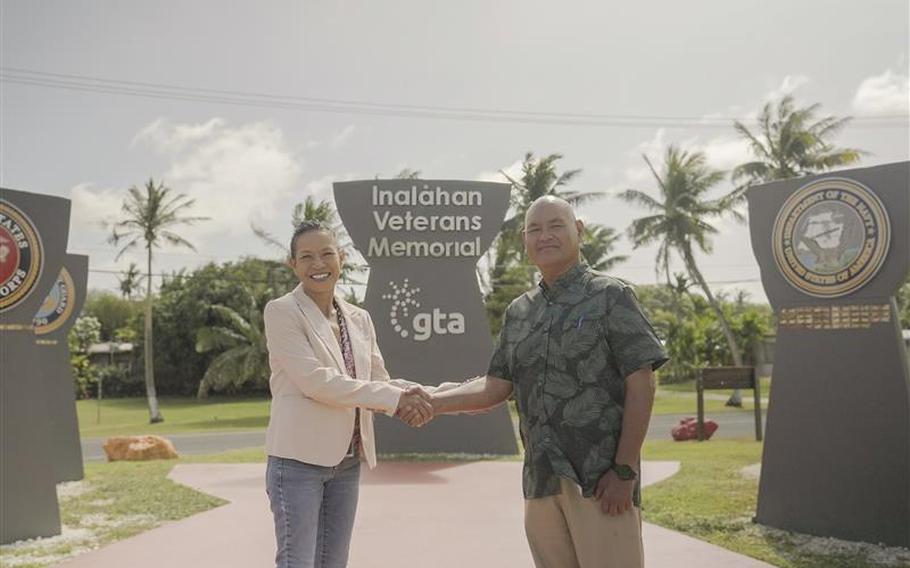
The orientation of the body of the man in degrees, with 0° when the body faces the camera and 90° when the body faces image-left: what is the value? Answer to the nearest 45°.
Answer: approximately 45°

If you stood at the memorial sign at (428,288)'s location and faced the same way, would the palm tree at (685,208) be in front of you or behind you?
behind

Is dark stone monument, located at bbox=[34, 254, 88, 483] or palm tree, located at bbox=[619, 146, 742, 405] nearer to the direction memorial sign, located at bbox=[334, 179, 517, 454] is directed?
the dark stone monument

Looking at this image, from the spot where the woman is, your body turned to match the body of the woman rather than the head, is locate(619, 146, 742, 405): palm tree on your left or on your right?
on your left

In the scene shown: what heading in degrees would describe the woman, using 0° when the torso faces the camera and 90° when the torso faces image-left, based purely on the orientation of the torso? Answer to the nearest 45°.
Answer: approximately 315°

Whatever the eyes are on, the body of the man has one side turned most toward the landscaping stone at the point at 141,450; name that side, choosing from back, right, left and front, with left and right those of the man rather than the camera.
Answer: right

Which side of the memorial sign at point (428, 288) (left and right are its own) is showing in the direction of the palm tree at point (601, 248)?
back

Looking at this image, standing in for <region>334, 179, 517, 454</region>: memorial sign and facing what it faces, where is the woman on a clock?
The woman is roughly at 12 o'clock from the memorial sign.

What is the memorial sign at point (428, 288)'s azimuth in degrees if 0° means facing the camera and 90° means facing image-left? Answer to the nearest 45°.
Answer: approximately 0°
